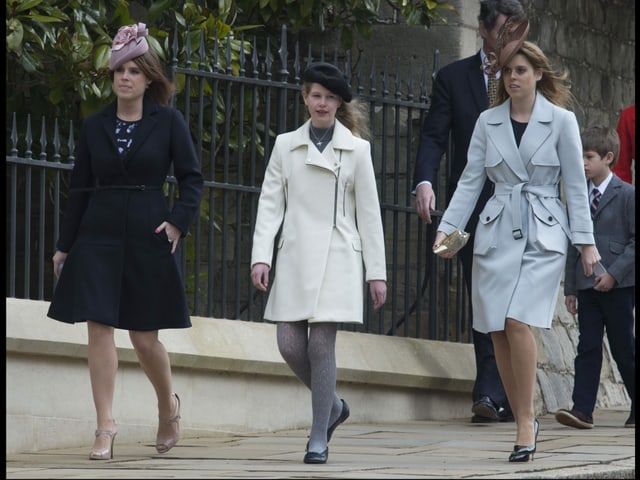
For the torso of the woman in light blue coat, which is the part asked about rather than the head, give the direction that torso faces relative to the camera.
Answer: toward the camera

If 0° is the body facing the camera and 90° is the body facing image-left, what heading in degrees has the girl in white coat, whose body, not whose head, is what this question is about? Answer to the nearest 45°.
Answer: approximately 0°

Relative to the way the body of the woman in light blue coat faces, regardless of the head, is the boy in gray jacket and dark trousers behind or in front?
behind

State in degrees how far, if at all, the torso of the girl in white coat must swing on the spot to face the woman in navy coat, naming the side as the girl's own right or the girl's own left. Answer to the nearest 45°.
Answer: approximately 90° to the girl's own right

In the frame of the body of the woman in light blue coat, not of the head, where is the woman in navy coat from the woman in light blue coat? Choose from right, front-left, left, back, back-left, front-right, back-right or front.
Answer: right

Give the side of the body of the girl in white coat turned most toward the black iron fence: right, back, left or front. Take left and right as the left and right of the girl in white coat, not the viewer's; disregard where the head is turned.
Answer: back

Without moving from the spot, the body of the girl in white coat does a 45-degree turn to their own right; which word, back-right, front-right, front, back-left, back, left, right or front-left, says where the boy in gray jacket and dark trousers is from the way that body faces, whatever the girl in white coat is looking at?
back

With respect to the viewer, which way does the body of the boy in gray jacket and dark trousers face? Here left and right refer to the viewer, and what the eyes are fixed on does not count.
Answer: facing the viewer and to the left of the viewer

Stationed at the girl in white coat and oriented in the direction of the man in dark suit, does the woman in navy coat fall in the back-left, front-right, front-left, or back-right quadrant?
back-left

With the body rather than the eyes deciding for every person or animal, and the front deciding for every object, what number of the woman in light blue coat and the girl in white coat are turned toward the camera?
2

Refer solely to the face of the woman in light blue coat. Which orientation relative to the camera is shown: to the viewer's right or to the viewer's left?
to the viewer's left
